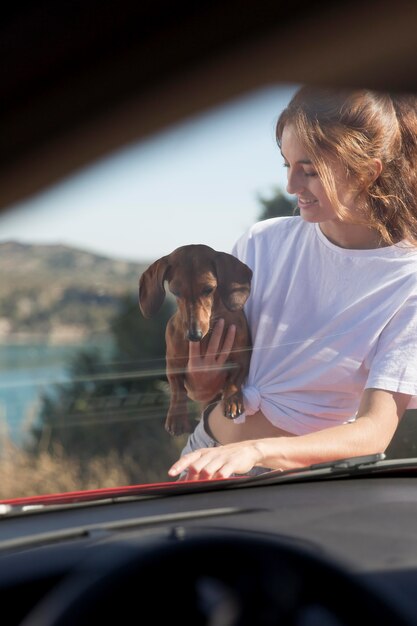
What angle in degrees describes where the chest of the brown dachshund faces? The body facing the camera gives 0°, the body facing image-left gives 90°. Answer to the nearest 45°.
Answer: approximately 0°
